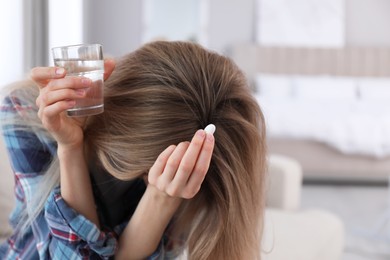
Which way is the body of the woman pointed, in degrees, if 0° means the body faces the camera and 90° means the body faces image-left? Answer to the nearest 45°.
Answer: approximately 0°

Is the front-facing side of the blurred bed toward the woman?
yes

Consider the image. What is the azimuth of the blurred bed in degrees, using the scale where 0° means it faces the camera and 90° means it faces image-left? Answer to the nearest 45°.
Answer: approximately 0°
